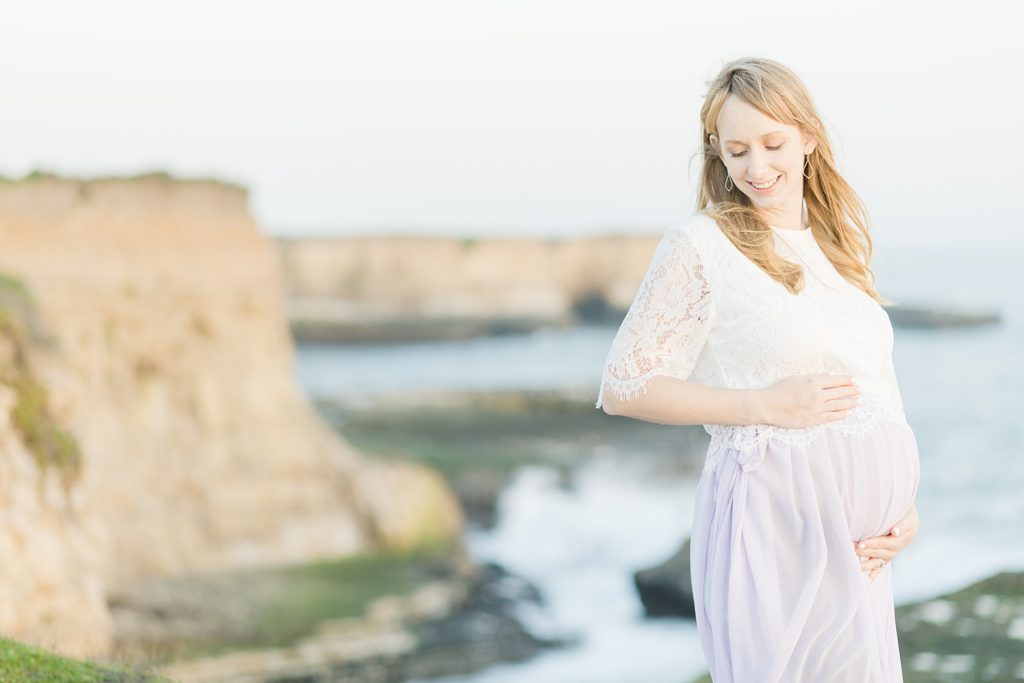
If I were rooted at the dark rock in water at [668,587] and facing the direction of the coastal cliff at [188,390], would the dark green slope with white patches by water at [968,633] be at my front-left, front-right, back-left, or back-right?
back-left

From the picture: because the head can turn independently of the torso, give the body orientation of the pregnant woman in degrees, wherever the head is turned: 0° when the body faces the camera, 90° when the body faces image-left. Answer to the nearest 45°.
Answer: approximately 315°

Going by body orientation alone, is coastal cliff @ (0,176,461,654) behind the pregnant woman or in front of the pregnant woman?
behind

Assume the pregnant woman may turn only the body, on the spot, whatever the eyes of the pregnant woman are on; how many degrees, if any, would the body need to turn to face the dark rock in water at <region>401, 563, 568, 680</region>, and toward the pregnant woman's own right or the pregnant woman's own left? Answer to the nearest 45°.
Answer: approximately 135° to the pregnant woman's own left

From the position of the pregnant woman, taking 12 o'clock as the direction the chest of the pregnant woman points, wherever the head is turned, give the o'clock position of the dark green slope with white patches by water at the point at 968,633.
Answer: The dark green slope with white patches by water is roughly at 8 o'clock from the pregnant woman.

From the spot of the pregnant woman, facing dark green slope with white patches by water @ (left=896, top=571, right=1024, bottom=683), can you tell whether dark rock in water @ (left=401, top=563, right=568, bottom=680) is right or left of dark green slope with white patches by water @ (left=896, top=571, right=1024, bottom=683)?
left

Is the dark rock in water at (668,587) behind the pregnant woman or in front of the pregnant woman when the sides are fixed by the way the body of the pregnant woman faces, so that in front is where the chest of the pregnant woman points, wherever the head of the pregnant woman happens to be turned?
behind
